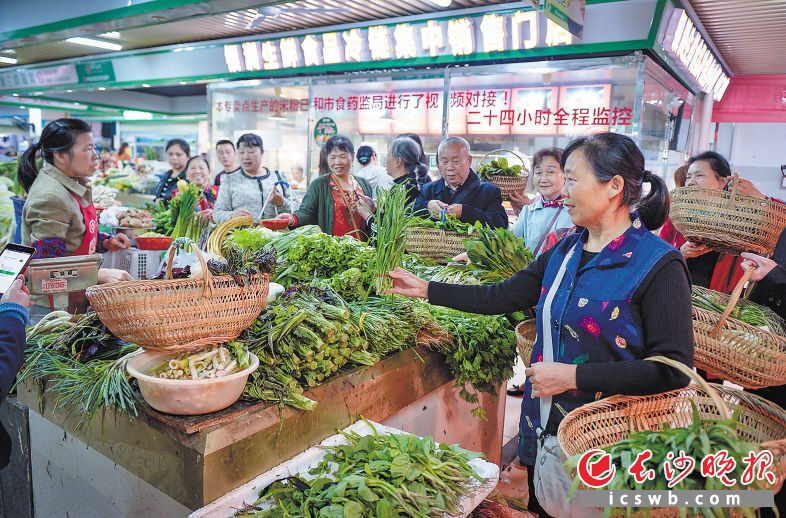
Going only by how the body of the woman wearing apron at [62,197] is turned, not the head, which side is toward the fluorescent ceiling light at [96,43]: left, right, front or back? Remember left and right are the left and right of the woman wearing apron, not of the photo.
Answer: left

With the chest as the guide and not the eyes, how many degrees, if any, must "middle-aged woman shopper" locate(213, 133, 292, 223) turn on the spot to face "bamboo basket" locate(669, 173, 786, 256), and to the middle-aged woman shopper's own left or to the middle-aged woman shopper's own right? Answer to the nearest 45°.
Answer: approximately 45° to the middle-aged woman shopper's own left

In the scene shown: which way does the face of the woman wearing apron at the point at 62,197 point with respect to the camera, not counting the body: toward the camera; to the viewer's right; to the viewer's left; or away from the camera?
to the viewer's right

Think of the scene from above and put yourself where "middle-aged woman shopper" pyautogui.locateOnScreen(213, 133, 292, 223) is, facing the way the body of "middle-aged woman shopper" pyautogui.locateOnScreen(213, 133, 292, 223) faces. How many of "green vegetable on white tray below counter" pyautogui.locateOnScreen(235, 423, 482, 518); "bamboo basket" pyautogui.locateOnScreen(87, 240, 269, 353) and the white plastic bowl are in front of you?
3

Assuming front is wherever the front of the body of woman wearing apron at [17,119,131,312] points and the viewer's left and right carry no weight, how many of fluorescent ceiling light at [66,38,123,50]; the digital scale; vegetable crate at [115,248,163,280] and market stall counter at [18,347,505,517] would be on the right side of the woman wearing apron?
2

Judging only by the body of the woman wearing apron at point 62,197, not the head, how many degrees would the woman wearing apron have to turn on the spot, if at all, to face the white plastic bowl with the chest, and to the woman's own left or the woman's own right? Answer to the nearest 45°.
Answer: approximately 90° to the woman's own right

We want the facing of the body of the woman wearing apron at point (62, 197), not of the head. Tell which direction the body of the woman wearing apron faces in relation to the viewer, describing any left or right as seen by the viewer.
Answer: facing to the right of the viewer

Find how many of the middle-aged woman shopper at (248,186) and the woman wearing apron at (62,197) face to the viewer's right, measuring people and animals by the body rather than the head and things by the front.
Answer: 1

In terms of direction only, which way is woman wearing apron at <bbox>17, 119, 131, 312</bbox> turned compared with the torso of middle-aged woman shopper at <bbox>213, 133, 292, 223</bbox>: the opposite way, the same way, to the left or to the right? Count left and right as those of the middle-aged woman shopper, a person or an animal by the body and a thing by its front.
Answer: to the left

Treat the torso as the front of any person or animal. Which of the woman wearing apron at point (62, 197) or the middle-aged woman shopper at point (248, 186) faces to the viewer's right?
the woman wearing apron

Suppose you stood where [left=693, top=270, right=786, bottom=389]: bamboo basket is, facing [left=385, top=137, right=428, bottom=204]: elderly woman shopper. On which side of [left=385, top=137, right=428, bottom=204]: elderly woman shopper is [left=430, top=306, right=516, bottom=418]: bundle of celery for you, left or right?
left
